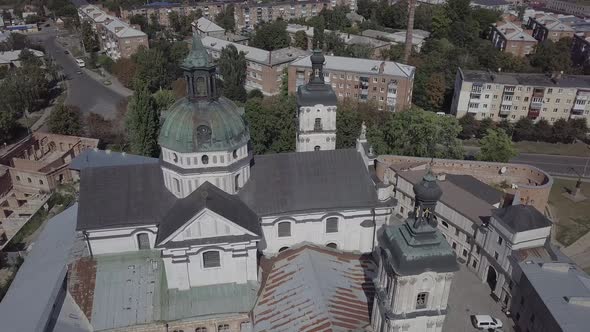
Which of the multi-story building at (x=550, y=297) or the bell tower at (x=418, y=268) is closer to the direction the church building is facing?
the multi-story building

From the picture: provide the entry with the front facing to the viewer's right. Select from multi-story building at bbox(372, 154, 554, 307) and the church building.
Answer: the church building

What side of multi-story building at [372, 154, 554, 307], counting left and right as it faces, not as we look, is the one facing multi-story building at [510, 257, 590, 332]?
left

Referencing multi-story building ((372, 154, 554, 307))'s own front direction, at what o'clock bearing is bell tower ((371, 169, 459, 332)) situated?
The bell tower is roughly at 11 o'clock from the multi-story building.

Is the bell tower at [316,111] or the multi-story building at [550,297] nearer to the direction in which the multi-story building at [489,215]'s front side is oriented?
the bell tower

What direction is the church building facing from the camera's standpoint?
to the viewer's right

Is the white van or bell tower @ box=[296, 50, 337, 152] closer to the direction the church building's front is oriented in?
the white van

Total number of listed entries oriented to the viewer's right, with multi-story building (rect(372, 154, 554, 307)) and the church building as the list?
1

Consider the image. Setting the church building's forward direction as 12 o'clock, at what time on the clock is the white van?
The white van is roughly at 12 o'clock from the church building.

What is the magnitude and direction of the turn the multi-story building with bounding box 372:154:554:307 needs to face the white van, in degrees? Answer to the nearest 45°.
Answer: approximately 45° to its left

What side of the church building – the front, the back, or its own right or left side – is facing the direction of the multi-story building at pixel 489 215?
front
